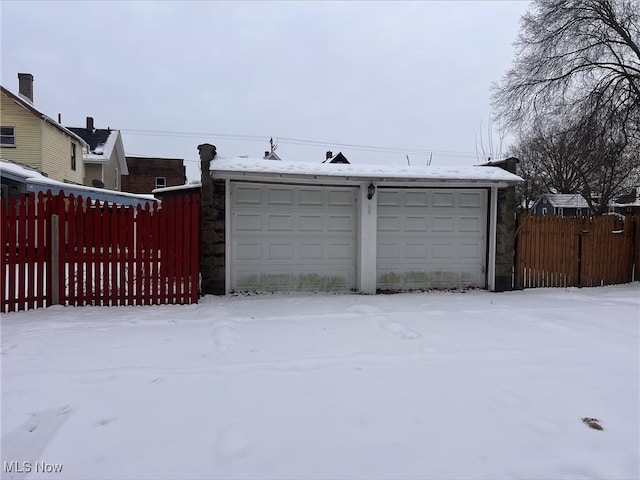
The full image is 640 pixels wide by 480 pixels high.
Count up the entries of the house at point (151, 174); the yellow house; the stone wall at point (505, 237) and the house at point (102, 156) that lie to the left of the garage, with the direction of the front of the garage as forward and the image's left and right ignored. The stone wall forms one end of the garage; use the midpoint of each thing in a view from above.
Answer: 1

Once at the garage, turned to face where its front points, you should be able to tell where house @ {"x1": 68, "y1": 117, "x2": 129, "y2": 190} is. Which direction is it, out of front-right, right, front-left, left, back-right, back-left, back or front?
back-right

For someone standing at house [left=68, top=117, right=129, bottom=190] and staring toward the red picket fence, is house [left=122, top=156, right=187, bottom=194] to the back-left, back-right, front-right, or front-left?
back-left

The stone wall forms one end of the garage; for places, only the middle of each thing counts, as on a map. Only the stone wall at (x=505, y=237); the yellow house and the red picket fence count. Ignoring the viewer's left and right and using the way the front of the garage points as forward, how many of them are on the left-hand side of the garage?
1

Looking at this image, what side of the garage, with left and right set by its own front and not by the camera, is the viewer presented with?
front

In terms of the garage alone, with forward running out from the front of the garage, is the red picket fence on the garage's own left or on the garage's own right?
on the garage's own right

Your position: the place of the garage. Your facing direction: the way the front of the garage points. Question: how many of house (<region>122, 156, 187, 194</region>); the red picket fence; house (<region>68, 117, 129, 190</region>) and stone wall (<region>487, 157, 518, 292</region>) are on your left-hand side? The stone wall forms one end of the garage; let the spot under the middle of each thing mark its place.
1

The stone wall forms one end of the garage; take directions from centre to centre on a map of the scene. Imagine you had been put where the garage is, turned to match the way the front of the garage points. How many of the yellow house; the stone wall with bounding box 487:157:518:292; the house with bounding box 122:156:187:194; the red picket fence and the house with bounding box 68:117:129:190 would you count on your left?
1

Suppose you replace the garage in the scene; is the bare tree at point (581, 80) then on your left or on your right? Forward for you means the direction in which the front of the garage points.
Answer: on your left

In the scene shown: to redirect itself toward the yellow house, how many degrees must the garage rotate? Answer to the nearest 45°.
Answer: approximately 135° to its right
